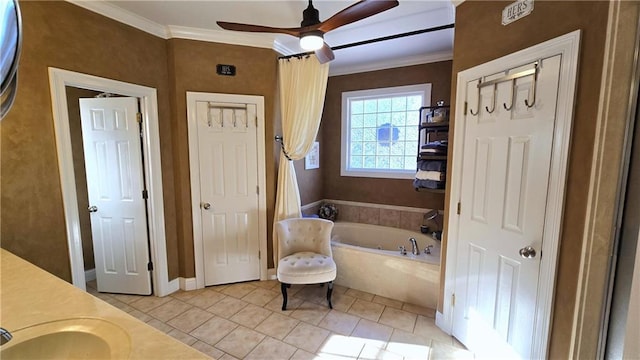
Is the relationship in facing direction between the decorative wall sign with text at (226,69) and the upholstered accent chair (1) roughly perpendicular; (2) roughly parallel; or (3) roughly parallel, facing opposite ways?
roughly parallel

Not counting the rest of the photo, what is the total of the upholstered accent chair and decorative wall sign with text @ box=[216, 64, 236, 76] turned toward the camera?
2

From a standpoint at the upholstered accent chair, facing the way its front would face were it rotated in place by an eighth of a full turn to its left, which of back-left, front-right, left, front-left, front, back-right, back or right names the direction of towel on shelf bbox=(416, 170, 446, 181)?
front-left

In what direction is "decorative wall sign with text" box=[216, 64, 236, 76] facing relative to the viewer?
toward the camera

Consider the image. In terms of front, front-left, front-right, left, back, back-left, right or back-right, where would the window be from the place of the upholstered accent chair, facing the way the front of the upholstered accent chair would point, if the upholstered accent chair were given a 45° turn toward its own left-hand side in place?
left

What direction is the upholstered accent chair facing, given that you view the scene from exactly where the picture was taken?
facing the viewer

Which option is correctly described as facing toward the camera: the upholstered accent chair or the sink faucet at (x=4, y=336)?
the upholstered accent chair

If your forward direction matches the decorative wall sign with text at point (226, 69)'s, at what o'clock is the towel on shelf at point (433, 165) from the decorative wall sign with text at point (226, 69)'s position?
The towel on shelf is roughly at 10 o'clock from the decorative wall sign with text.

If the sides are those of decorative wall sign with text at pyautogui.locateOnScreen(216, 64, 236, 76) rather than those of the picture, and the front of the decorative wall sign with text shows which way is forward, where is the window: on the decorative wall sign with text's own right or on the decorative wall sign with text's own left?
on the decorative wall sign with text's own left

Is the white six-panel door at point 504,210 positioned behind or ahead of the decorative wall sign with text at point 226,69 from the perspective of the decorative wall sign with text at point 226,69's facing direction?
ahead
